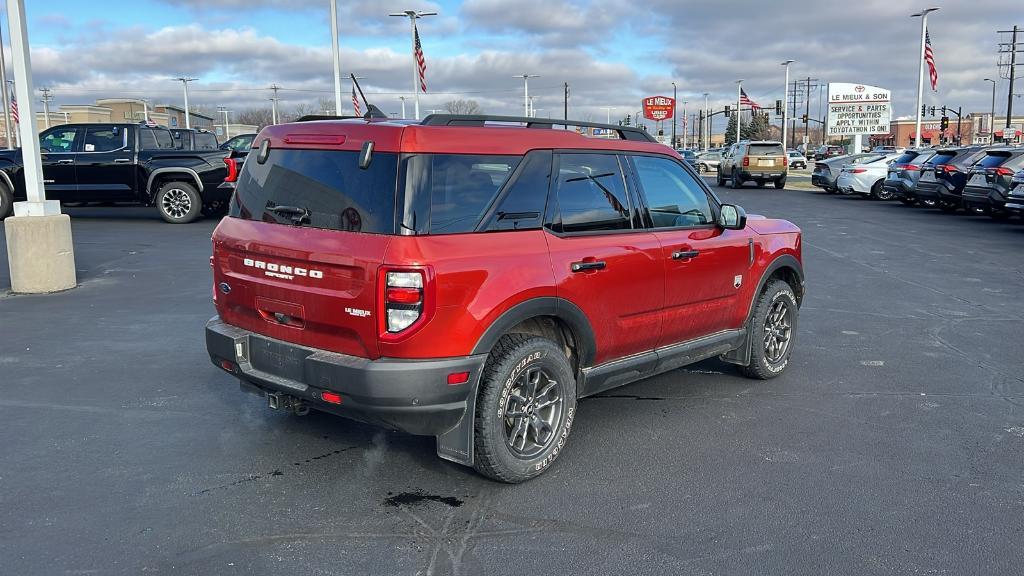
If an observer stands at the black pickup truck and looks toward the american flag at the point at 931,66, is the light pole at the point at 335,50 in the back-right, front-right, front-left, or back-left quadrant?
front-left

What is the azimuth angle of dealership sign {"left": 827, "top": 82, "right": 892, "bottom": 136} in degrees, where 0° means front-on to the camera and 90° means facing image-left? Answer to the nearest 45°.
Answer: approximately 0°

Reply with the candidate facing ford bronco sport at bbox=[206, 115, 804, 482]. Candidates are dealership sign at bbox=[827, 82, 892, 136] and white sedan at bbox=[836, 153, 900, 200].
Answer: the dealership sign

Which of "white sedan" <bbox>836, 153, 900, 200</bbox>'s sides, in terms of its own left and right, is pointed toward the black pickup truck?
back

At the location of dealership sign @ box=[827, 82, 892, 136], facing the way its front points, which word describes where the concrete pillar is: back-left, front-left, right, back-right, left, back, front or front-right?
front

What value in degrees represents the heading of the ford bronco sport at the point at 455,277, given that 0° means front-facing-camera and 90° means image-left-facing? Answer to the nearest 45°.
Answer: approximately 225°

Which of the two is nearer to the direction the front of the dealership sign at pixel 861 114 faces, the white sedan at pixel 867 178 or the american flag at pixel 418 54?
the white sedan

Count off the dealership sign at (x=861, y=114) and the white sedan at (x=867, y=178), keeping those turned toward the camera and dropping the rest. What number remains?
1

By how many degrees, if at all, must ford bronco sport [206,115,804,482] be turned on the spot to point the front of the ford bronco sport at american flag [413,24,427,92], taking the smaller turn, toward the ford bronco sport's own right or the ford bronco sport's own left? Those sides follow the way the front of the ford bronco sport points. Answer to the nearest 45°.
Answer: approximately 45° to the ford bronco sport's own left

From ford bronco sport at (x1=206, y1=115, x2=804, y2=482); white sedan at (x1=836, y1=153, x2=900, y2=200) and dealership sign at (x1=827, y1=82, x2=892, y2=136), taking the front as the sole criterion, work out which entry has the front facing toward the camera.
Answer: the dealership sign

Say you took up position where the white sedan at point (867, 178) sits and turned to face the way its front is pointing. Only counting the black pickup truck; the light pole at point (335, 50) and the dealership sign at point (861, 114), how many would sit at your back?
2

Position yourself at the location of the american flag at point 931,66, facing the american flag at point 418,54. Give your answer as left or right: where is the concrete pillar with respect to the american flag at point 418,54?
left

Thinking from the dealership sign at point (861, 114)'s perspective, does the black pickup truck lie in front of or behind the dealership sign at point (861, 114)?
in front

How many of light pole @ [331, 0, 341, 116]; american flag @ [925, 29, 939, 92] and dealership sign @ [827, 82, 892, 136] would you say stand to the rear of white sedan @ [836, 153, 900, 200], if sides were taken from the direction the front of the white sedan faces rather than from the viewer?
1
